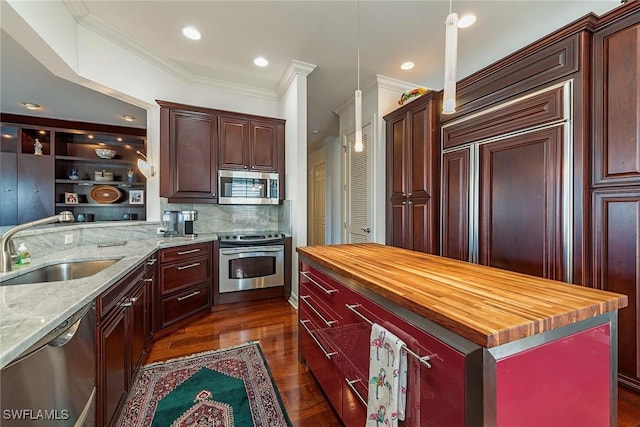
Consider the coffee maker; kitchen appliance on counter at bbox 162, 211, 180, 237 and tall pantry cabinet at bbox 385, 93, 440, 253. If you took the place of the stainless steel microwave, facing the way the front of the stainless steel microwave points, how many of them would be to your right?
2

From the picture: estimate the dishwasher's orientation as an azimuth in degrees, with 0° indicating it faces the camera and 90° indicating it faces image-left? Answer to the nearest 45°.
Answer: approximately 315°

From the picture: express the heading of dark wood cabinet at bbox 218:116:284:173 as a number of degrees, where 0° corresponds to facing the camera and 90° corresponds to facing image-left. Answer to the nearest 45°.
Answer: approximately 0°

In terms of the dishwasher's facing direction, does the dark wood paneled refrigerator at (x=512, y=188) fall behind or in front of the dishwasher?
in front

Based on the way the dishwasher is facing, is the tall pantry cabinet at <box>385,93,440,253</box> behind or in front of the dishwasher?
in front

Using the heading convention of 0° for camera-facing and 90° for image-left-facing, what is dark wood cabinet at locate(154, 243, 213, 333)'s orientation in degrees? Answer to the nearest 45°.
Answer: approximately 315°

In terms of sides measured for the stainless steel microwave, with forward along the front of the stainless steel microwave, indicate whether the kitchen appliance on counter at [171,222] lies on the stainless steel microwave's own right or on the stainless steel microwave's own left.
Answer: on the stainless steel microwave's own right

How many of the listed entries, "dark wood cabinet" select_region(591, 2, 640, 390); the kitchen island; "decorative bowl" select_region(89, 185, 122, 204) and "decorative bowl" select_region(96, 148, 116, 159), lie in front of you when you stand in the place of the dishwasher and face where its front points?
2

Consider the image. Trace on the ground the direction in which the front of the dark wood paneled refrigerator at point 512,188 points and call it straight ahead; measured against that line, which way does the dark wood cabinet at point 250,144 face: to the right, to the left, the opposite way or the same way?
to the left

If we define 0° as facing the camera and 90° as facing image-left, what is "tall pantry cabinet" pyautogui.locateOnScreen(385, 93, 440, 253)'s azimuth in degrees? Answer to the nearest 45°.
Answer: approximately 45°

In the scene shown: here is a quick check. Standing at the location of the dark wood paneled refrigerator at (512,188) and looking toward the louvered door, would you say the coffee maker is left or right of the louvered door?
left

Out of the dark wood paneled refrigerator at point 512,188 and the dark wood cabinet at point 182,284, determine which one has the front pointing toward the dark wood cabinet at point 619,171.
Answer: the dark wood cabinet at point 182,284

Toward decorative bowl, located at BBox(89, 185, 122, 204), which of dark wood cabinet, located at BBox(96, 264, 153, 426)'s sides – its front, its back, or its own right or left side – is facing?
left
